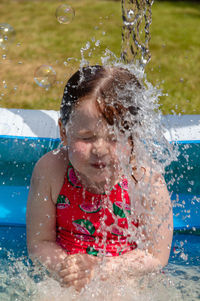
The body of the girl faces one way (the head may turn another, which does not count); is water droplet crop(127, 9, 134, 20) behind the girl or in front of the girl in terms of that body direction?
behind

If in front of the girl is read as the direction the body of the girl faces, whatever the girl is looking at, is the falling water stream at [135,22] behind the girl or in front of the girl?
behind

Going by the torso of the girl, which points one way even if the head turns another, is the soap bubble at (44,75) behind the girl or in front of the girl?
behind

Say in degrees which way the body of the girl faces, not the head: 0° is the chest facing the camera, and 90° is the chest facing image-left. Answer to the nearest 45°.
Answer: approximately 0°
